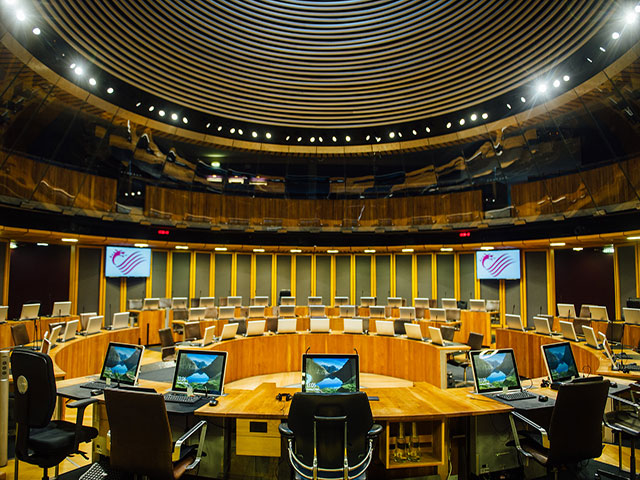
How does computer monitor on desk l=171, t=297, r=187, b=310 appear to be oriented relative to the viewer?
away from the camera

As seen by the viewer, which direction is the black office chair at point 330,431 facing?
away from the camera

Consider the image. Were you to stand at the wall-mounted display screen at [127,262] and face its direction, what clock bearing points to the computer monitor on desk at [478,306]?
The computer monitor on desk is roughly at 10 o'clock from the wall-mounted display screen.

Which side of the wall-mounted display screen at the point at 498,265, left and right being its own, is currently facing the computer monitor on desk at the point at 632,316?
front

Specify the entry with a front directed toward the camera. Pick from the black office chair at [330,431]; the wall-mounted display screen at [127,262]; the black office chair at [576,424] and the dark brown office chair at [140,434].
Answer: the wall-mounted display screen

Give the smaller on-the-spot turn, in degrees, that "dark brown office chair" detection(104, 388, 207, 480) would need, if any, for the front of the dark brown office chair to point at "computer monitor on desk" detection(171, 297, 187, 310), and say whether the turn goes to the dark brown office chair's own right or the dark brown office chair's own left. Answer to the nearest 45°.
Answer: approximately 45° to the dark brown office chair's own left

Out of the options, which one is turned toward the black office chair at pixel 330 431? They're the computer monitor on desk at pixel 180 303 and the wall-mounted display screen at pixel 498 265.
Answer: the wall-mounted display screen

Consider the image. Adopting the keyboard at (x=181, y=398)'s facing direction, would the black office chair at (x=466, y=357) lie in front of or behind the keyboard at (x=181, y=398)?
behind

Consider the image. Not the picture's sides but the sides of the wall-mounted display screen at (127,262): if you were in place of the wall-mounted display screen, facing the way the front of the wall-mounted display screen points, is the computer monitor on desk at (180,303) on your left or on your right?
on your left

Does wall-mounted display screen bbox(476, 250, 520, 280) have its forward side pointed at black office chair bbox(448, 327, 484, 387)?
yes
